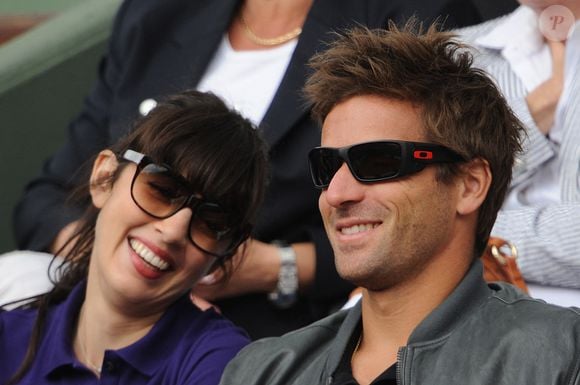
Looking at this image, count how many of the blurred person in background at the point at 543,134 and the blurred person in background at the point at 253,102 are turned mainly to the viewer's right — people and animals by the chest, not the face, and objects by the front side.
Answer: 0

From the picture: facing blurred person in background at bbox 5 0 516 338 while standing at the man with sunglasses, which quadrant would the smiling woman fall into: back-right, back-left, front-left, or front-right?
front-left

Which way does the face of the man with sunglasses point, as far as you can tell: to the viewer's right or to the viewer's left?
to the viewer's left

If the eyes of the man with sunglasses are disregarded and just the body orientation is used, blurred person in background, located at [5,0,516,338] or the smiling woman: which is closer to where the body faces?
the smiling woman

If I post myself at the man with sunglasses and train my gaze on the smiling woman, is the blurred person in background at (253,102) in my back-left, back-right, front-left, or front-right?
front-right

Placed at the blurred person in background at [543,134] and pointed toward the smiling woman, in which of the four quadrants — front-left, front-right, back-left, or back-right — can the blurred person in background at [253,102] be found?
front-right

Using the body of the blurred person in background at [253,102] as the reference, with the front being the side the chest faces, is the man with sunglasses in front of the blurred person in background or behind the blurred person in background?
in front

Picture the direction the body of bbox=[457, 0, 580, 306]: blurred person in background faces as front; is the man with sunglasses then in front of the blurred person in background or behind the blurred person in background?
in front

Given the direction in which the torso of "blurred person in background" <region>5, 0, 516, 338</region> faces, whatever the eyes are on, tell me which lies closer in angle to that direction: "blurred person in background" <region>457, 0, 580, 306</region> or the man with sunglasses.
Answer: the man with sunglasses

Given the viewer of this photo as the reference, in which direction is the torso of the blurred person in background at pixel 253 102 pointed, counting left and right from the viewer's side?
facing the viewer

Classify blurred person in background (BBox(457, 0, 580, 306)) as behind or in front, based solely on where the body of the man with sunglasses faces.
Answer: behind

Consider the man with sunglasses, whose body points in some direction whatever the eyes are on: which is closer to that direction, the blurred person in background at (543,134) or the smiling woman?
the smiling woman

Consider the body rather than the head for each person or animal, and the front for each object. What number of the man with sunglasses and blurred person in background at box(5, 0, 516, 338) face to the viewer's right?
0

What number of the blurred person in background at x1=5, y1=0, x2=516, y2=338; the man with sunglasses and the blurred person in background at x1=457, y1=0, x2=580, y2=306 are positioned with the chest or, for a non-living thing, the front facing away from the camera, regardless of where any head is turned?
0

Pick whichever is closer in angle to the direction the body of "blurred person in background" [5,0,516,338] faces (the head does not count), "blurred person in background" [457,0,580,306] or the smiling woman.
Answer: the smiling woman

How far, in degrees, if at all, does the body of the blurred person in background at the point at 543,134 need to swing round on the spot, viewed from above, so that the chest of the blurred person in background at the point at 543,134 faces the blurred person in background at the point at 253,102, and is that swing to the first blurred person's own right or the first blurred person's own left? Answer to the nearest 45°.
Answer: approximately 45° to the first blurred person's own right

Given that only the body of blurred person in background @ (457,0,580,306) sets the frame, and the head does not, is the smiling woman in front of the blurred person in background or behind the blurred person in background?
in front

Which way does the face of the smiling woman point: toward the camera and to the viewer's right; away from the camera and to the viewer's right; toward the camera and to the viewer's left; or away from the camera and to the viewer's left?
toward the camera and to the viewer's right
